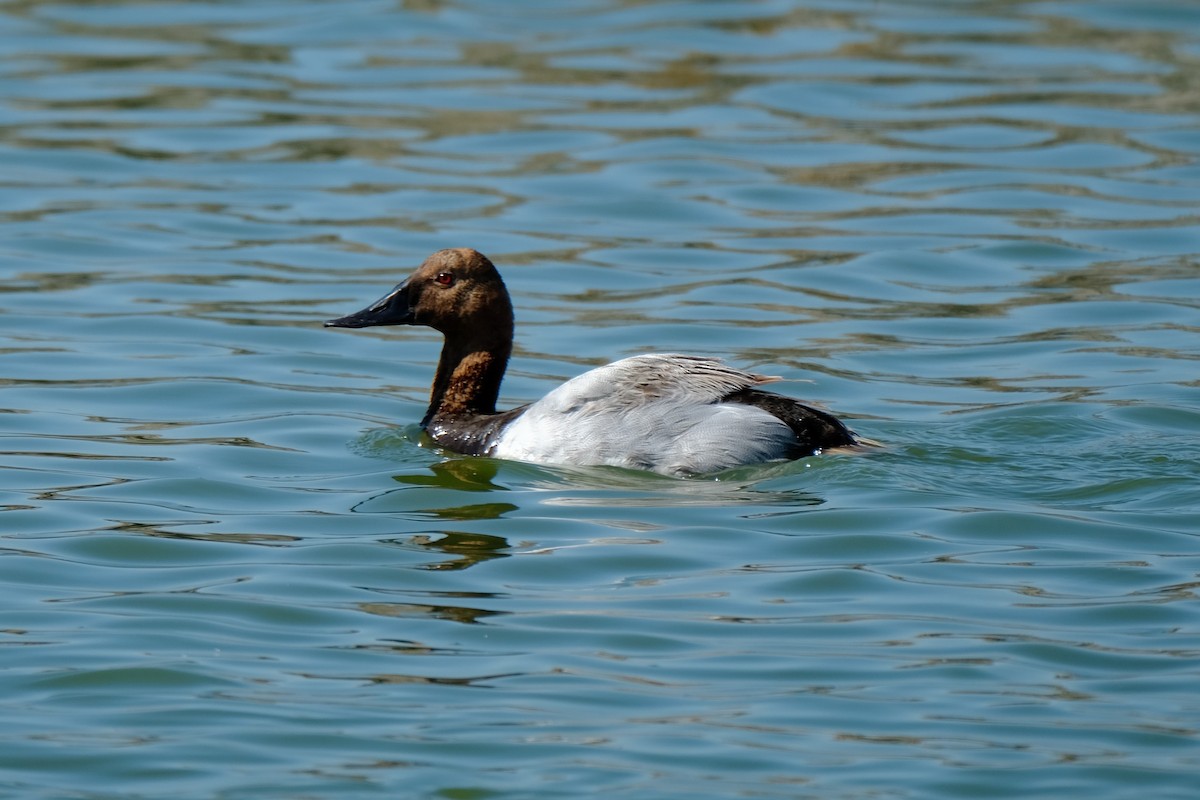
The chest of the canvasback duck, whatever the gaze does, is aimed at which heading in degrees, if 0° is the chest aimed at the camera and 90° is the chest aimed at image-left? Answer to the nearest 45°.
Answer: approximately 90°
